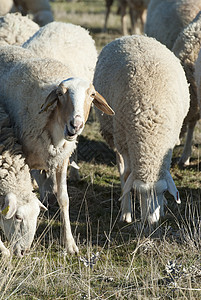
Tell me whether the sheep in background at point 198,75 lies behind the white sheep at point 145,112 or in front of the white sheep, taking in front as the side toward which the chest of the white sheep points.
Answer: behind

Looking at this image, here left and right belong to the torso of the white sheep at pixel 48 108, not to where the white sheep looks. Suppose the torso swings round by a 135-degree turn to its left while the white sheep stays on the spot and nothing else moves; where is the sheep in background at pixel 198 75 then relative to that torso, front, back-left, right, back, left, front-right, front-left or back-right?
front-right

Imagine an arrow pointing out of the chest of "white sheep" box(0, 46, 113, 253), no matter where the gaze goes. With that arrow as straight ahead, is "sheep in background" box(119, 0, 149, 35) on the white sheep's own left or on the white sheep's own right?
on the white sheep's own left

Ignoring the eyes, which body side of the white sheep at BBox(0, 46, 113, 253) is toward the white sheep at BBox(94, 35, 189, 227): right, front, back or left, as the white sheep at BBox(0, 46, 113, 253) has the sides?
left

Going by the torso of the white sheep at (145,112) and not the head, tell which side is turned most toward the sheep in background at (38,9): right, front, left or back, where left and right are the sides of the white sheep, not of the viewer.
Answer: back

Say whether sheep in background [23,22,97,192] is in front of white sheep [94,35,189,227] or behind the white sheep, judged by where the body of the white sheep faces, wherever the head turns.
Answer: behind

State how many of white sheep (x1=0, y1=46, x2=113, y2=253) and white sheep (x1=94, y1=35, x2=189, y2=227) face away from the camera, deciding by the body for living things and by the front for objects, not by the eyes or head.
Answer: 0

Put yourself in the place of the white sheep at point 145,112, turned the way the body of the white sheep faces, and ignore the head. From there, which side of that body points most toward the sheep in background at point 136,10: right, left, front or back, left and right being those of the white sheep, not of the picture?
back

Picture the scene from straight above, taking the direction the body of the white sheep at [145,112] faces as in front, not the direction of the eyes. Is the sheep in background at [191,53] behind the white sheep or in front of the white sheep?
behind

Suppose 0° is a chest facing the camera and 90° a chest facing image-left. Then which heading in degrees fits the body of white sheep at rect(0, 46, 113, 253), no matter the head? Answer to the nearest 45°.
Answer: approximately 315°
